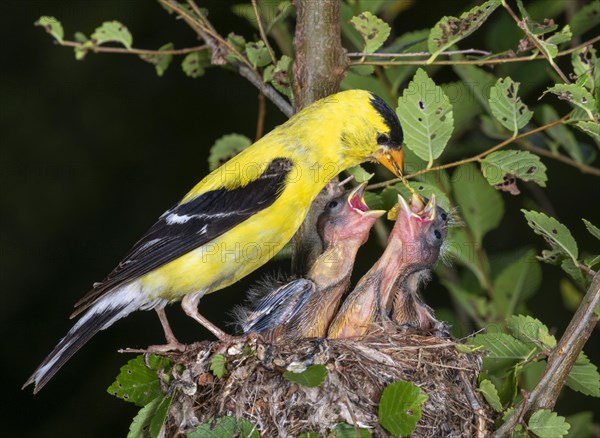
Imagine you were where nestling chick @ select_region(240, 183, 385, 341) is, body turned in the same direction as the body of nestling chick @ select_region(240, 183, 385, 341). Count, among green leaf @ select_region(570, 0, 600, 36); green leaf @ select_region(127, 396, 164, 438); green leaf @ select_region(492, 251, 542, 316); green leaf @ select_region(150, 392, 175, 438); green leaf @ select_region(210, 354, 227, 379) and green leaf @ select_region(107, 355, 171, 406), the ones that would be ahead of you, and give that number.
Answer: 2

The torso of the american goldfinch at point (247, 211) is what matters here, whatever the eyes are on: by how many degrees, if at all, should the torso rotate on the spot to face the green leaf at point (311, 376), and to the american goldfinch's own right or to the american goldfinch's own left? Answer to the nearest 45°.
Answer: approximately 90° to the american goldfinch's own right

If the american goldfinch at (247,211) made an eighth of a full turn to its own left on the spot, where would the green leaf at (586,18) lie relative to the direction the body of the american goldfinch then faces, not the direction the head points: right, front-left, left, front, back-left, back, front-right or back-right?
front-right

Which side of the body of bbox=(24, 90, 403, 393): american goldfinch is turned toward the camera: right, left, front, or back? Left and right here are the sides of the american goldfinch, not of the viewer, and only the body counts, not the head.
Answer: right
